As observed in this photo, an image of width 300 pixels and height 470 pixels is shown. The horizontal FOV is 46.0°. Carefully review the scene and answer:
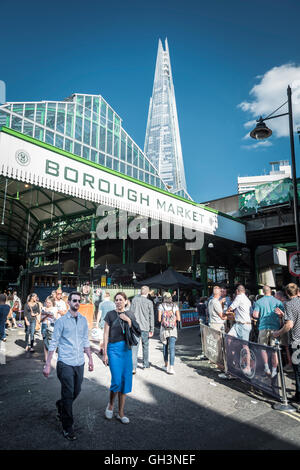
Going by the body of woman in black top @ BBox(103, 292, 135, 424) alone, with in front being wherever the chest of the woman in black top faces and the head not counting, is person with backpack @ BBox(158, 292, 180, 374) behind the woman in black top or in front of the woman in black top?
behind

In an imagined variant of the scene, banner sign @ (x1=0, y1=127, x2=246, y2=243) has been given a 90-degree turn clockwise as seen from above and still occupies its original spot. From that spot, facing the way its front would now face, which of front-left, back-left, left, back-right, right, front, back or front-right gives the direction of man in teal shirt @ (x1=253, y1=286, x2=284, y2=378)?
left

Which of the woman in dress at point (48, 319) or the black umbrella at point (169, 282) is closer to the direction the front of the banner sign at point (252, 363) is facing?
the woman in dress

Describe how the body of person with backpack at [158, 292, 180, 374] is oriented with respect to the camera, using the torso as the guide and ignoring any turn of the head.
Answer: away from the camera

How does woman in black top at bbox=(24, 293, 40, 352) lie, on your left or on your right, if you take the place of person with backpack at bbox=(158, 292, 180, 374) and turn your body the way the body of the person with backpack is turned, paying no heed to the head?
on your left
